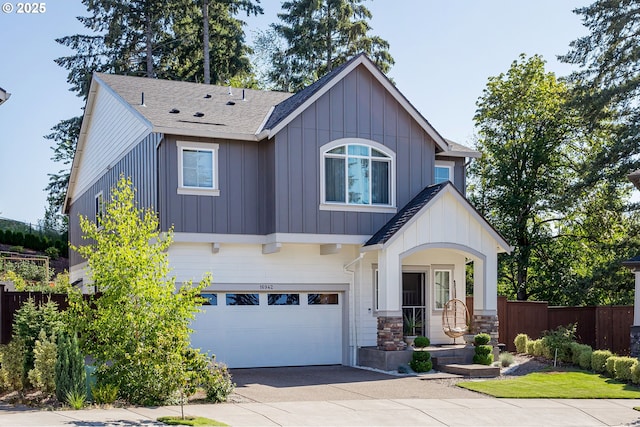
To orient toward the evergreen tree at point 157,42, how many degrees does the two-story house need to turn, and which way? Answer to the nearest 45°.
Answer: approximately 180°

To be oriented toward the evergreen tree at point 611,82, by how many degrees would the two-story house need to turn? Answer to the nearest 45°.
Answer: approximately 135° to its left

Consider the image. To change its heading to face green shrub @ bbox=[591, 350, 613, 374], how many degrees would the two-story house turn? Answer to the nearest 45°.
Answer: approximately 90° to its left

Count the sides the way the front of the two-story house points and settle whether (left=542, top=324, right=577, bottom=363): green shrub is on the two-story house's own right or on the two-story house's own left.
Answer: on the two-story house's own left

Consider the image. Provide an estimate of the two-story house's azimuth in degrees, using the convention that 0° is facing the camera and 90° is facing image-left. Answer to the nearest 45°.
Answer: approximately 0°

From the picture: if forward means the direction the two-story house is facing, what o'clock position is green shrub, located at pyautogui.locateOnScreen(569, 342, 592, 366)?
The green shrub is roughly at 9 o'clock from the two-story house.

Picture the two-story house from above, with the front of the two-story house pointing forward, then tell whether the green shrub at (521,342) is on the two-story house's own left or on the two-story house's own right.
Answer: on the two-story house's own left

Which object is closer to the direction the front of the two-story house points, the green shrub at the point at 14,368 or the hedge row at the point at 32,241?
the green shrub

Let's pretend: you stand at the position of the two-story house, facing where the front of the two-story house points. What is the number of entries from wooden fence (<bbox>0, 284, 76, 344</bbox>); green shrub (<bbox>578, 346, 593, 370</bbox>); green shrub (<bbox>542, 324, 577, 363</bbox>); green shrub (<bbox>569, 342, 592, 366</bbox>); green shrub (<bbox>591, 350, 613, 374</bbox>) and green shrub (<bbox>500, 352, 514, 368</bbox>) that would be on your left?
5

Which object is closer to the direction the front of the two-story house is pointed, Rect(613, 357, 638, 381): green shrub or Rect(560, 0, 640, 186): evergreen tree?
the green shrub

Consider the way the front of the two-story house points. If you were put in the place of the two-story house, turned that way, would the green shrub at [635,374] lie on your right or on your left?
on your left

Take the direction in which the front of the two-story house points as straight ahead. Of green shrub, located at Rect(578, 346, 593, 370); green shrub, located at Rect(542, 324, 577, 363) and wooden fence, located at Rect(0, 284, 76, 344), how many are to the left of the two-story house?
2
